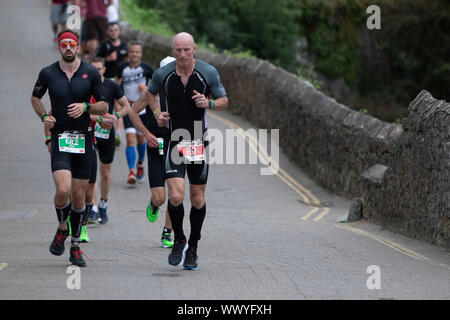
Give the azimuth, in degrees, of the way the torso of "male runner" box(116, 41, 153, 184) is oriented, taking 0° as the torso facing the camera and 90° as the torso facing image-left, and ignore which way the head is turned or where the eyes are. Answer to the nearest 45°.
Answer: approximately 0°

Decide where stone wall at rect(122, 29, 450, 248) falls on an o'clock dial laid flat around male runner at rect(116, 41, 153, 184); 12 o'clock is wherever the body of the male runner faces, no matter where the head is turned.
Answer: The stone wall is roughly at 9 o'clock from the male runner.

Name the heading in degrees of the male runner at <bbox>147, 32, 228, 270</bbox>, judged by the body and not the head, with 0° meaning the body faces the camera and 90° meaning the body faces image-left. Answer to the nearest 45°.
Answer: approximately 0°

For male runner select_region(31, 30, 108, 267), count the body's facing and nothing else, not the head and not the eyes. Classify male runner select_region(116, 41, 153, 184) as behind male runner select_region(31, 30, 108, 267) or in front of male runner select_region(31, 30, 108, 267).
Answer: behind

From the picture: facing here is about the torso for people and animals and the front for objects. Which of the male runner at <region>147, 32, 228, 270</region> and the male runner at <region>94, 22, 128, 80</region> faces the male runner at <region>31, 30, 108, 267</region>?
the male runner at <region>94, 22, 128, 80</region>

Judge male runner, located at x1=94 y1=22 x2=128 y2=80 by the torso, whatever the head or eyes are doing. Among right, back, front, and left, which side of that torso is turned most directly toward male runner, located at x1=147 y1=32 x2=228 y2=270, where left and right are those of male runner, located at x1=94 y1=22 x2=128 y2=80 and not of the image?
front

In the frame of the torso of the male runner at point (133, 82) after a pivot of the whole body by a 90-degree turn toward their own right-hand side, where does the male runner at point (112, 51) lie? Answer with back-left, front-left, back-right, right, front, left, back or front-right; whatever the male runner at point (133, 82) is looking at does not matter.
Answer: right

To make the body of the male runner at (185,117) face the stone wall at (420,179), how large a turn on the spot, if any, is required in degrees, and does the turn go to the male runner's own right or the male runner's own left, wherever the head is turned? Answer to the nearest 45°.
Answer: approximately 135° to the male runner's own left

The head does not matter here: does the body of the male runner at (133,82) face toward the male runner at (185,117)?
yes

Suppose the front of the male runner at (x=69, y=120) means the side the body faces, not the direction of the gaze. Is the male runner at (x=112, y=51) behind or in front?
behind
